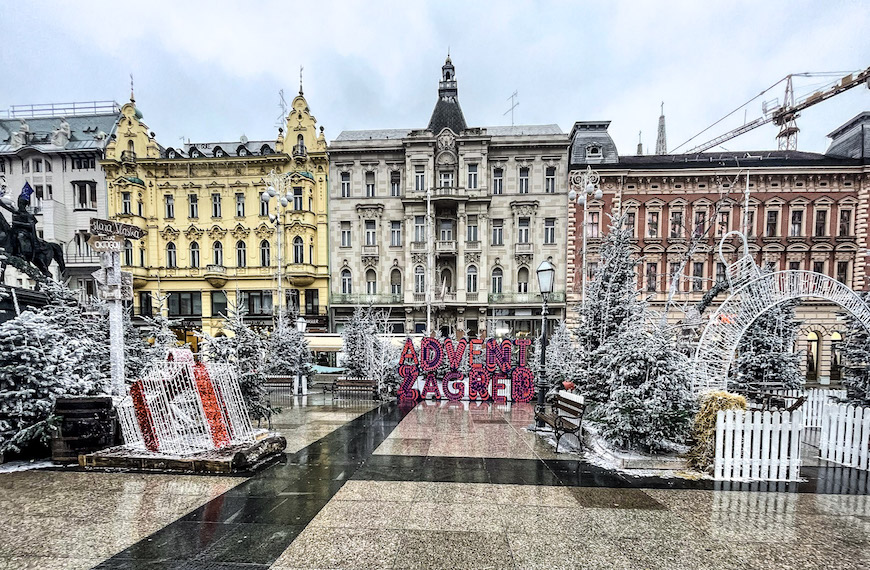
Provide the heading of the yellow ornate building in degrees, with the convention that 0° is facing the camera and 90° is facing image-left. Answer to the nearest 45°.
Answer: approximately 0°

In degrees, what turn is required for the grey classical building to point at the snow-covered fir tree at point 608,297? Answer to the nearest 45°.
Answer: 0° — it already faces it

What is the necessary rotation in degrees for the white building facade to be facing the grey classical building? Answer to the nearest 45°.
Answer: approximately 45° to its left

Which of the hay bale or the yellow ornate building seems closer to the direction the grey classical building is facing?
the hay bale

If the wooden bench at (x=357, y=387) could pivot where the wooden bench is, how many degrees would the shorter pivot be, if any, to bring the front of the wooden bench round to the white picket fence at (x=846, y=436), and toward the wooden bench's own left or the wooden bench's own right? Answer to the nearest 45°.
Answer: approximately 45° to the wooden bench's own left
